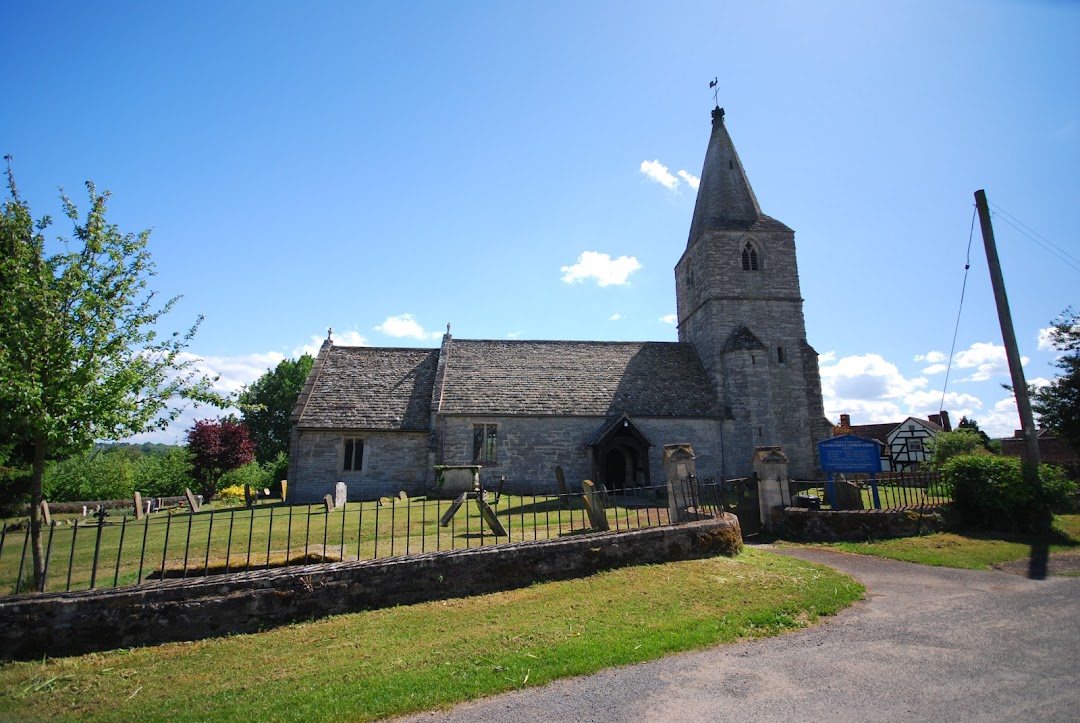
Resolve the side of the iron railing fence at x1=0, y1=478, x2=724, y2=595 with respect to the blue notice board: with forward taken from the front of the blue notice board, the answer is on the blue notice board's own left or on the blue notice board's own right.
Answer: on the blue notice board's own right

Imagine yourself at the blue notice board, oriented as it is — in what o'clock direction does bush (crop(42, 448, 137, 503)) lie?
The bush is roughly at 3 o'clock from the blue notice board.

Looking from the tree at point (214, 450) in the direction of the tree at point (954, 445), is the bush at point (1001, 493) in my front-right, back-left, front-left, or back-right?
front-right

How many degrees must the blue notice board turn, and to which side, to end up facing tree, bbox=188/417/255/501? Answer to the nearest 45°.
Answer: approximately 90° to its right

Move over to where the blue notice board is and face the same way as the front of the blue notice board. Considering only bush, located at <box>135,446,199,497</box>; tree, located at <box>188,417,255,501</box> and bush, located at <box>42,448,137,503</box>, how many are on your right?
3

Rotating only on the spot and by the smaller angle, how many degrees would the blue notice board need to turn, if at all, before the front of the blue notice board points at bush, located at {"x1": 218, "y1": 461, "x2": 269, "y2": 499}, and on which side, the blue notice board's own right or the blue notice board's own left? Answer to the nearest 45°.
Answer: approximately 90° to the blue notice board's own right

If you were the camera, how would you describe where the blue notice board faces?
facing the viewer

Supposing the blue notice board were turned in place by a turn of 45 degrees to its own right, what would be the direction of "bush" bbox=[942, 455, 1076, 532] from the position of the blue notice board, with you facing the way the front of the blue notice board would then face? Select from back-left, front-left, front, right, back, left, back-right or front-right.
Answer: back-left

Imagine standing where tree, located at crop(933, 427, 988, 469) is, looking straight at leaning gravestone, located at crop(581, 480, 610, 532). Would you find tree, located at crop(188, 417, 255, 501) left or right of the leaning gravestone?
right

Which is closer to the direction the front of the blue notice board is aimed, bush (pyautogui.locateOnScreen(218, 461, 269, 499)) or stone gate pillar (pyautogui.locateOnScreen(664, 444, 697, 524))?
the stone gate pillar

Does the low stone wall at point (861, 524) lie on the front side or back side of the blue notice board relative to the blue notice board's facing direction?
on the front side

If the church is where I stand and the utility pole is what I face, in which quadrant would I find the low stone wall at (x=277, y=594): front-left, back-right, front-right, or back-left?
front-right

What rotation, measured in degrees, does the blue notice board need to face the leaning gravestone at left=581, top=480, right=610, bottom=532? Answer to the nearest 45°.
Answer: approximately 45° to its right

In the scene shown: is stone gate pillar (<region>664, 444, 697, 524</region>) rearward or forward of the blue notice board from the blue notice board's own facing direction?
forward
